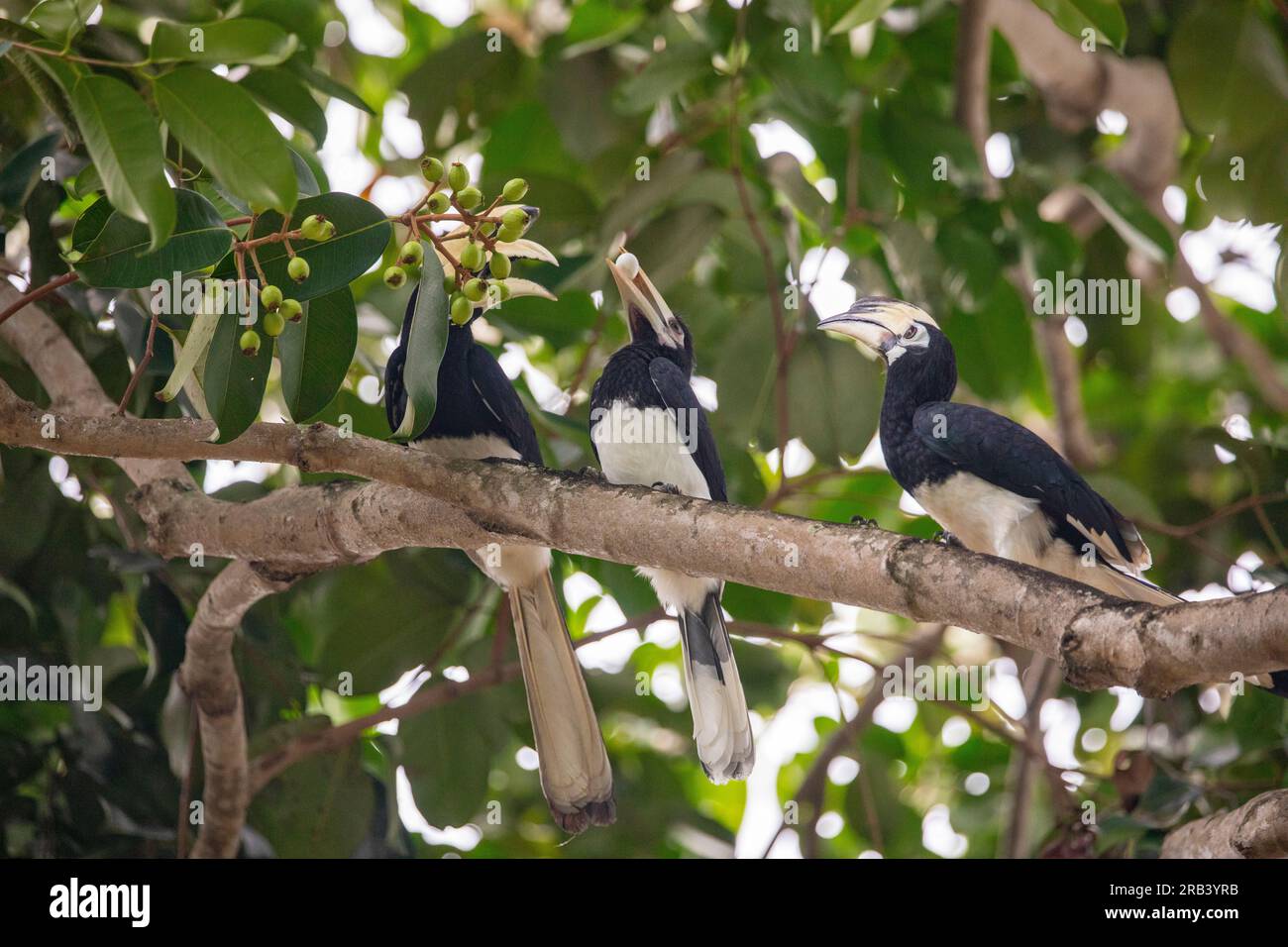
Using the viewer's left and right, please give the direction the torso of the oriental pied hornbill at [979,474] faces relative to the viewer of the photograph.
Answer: facing to the left of the viewer

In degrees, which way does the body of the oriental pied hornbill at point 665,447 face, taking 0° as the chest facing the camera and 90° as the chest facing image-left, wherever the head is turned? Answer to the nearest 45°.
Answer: approximately 45°
